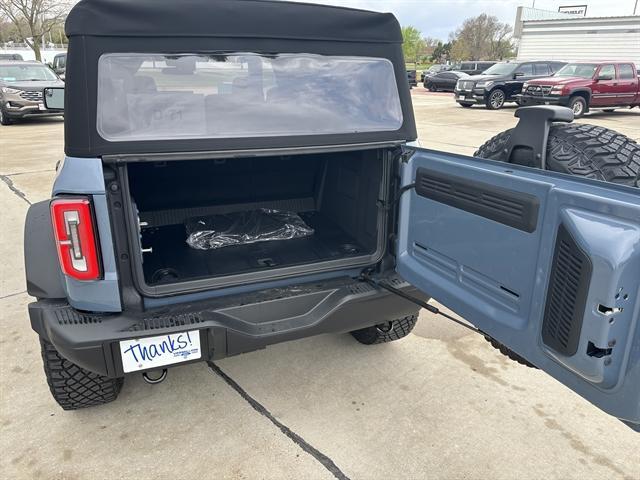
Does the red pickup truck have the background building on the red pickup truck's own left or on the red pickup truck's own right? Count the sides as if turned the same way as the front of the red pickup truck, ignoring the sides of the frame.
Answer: on the red pickup truck's own right

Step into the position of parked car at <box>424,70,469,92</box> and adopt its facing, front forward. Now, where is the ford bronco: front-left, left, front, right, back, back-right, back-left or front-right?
front-left

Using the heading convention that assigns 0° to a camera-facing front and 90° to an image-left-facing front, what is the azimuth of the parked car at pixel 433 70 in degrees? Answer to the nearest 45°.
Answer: approximately 45°

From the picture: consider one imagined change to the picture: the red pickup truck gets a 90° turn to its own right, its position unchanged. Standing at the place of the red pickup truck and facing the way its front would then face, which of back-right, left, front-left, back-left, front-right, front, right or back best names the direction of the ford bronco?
back-left

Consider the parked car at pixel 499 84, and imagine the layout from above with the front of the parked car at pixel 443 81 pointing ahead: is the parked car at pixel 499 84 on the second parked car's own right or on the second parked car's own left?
on the second parked car's own left

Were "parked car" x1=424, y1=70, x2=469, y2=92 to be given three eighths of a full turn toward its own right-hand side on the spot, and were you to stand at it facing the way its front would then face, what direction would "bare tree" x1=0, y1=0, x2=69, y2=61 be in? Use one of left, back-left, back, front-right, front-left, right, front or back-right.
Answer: left

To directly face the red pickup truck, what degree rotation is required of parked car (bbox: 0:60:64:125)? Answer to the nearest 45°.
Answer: approximately 45° to its left

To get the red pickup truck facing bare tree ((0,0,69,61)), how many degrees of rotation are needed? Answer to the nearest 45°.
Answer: approximately 45° to its right

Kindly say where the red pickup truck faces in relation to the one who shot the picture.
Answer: facing the viewer and to the left of the viewer

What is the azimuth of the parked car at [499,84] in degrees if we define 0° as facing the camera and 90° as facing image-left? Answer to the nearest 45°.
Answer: approximately 45°

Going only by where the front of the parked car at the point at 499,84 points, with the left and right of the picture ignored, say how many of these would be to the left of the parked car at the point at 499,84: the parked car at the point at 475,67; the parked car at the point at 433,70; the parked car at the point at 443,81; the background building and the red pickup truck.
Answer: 1

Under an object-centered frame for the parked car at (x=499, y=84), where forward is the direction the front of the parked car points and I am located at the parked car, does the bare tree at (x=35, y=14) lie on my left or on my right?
on my right
